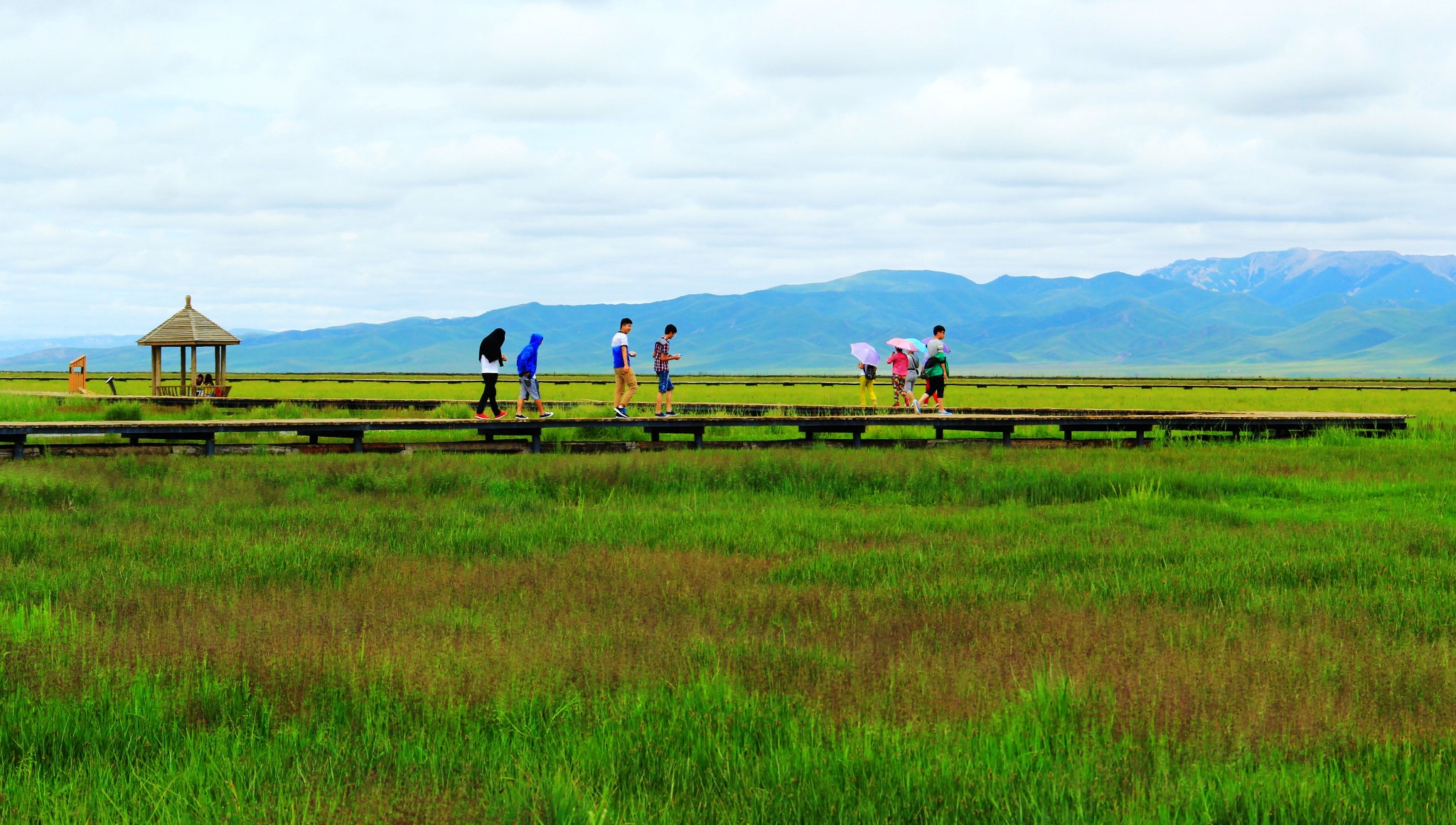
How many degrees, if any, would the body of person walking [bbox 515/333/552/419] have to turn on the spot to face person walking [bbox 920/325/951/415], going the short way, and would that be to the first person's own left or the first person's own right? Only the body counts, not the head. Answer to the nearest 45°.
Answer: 0° — they already face them

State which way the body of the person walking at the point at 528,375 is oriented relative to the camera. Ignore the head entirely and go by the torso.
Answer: to the viewer's right

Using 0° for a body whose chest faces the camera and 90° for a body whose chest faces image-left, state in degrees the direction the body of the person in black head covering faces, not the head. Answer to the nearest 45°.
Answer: approximately 270°

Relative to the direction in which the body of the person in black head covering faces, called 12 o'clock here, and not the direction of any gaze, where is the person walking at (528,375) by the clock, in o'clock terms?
The person walking is roughly at 11 o'clock from the person in black head covering.

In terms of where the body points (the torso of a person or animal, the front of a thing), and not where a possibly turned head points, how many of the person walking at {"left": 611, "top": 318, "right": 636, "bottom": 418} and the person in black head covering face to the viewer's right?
2

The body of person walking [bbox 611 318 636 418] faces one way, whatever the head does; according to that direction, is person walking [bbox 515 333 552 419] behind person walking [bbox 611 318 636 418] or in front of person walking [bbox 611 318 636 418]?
behind
